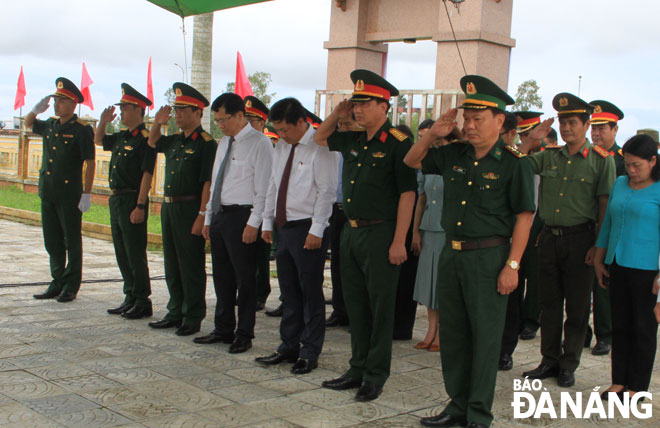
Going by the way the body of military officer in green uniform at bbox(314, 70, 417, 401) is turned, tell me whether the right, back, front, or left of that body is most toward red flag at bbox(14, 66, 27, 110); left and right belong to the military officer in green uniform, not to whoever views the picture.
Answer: right

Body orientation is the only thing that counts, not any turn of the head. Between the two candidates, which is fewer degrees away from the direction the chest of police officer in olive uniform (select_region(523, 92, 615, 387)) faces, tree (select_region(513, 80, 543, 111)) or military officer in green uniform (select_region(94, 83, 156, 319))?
the military officer in green uniform

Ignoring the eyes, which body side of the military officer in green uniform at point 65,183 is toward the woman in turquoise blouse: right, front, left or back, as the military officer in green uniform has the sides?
left

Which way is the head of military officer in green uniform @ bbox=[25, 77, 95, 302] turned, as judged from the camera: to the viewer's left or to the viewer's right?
to the viewer's left

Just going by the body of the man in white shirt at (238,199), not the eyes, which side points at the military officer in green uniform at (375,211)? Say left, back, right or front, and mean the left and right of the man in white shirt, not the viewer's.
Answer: left

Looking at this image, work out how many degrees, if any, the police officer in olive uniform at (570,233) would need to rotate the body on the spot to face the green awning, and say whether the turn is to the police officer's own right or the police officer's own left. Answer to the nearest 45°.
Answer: approximately 45° to the police officer's own right

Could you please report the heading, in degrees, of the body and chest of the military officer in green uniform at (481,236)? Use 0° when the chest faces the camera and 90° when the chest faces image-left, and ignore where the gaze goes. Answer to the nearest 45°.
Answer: approximately 45°

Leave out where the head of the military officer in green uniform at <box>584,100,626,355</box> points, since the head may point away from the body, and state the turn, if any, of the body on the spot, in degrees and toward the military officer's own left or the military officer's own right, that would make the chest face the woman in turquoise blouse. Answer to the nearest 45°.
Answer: approximately 45° to the military officer's own left

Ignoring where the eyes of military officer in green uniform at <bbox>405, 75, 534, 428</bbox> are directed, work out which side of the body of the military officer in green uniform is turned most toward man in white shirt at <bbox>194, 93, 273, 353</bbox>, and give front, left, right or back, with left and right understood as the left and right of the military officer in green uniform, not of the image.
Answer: right
